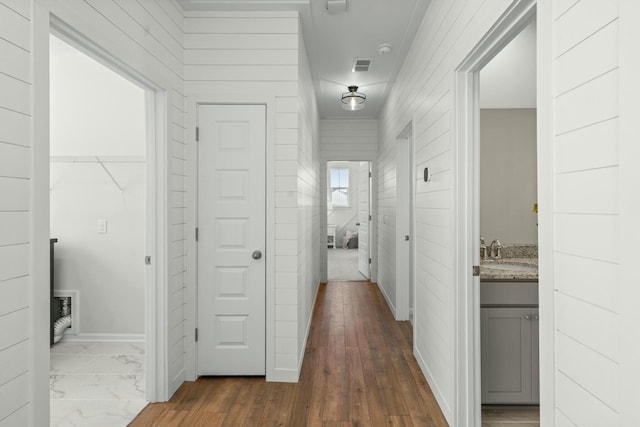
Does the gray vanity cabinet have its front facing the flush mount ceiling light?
no

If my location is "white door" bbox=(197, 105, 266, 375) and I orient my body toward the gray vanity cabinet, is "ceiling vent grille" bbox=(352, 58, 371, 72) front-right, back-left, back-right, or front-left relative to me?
front-left

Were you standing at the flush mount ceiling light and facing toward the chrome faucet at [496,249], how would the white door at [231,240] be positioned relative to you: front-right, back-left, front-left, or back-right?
front-right

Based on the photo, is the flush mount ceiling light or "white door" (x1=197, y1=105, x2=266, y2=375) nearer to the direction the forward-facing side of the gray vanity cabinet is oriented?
the white door

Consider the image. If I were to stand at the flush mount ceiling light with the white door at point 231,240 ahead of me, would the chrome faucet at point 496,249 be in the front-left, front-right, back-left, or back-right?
front-left

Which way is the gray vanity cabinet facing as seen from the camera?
toward the camera

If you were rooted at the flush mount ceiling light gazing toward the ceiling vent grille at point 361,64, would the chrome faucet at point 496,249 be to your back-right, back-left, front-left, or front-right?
front-left

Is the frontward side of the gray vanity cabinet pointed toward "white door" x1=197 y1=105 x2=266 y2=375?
no
